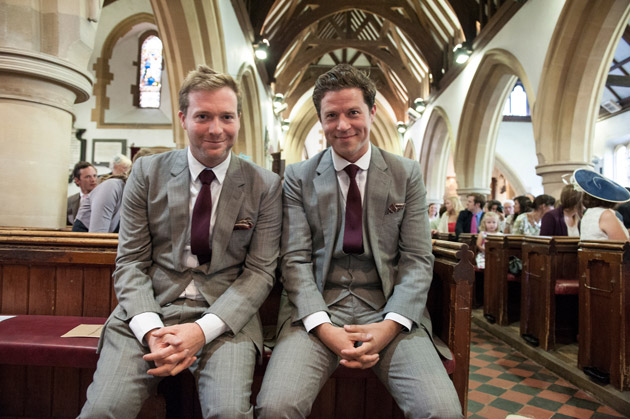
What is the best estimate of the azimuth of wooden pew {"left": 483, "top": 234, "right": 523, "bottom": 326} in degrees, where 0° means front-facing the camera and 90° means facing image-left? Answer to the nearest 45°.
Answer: approximately 315°

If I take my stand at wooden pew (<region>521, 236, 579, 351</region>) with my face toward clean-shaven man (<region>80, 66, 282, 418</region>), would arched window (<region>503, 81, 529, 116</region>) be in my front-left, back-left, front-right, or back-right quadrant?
back-right

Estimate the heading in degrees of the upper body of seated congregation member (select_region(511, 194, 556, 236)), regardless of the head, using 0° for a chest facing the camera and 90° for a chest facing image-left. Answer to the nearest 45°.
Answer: approximately 315°

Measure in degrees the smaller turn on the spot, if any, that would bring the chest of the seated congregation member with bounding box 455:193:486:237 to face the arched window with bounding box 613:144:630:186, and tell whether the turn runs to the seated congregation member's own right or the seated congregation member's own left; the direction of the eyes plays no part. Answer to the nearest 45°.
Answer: approximately 90° to the seated congregation member's own left

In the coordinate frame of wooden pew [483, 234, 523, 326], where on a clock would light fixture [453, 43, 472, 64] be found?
The light fixture is roughly at 7 o'clock from the wooden pew.

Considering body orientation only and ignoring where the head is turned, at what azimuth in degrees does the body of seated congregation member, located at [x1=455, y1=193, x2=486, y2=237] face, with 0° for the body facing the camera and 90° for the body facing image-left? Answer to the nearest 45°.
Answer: approximately 315°

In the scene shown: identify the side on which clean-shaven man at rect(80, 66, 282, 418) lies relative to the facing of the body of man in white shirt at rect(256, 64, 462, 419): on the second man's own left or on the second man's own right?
on the second man's own right

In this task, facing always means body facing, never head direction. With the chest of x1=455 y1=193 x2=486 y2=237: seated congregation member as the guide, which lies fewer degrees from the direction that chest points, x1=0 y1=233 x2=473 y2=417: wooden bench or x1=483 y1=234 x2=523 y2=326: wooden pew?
the wooden pew
